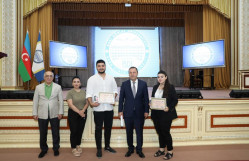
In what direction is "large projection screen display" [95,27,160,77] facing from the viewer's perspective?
toward the camera

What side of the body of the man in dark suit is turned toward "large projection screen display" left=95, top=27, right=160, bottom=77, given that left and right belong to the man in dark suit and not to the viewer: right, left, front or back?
back

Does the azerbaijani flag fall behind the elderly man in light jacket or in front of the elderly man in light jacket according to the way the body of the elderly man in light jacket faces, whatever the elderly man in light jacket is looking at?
behind

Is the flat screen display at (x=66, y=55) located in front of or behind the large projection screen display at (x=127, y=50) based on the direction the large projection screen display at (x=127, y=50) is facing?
in front

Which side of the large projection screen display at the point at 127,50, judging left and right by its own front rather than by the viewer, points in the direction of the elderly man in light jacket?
front

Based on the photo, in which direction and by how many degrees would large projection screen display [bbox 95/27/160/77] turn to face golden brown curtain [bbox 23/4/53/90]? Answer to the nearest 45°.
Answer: approximately 45° to its right

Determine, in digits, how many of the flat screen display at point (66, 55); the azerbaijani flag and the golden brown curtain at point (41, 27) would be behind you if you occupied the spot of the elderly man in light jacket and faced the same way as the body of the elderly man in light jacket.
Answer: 3

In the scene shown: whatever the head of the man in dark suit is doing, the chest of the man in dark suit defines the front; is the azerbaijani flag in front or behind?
behind

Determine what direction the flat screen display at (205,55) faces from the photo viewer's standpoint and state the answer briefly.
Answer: facing the viewer and to the left of the viewer

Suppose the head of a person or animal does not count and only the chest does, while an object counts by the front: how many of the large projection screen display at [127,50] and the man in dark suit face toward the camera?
2

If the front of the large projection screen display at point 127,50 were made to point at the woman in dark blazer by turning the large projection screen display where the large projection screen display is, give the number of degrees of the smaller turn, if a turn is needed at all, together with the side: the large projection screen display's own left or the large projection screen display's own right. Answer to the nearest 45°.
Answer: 0° — it already faces them

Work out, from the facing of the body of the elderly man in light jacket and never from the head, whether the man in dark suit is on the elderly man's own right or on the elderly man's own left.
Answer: on the elderly man's own left

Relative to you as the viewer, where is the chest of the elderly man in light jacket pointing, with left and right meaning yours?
facing the viewer
